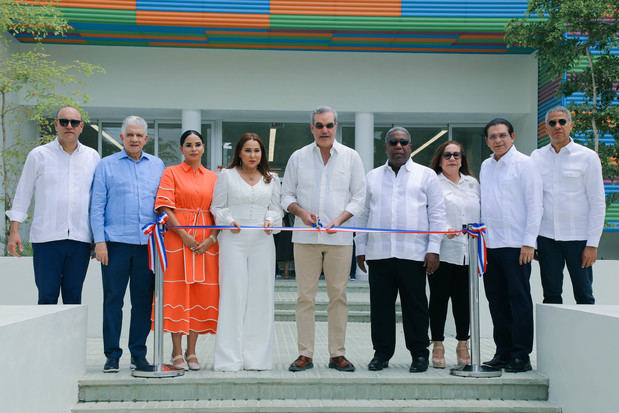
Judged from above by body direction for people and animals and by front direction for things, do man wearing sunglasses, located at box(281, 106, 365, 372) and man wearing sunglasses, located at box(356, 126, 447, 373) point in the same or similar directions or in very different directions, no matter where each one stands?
same or similar directions

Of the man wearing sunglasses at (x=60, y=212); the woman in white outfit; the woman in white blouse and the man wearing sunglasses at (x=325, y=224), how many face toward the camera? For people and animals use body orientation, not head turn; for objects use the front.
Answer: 4

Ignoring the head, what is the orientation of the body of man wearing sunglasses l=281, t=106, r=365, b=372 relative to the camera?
toward the camera

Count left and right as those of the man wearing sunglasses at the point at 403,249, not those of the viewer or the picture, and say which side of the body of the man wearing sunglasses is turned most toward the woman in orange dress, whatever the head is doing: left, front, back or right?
right

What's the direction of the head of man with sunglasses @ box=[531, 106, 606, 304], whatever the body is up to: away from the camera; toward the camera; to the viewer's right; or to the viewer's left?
toward the camera

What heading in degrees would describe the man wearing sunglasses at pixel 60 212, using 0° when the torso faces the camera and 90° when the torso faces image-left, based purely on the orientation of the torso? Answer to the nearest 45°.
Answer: approximately 0°

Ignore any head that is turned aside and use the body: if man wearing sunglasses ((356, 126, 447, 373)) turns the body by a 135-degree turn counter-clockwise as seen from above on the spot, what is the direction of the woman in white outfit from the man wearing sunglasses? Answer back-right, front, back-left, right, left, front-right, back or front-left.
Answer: back-left

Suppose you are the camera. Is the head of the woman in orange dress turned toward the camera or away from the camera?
toward the camera

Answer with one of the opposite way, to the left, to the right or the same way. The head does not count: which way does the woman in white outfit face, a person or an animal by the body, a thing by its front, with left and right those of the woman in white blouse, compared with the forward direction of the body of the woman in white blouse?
the same way

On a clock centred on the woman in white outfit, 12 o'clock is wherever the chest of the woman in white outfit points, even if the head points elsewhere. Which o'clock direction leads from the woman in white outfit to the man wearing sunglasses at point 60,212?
The man wearing sunglasses is roughly at 3 o'clock from the woman in white outfit.

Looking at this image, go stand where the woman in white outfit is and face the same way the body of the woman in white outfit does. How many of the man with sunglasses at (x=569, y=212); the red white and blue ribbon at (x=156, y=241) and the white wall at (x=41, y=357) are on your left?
1

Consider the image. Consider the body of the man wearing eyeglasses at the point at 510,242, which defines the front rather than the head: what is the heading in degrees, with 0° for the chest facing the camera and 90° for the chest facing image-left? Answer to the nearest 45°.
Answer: approximately 45°

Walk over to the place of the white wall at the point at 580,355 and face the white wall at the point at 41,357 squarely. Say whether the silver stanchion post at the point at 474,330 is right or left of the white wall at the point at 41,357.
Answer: right

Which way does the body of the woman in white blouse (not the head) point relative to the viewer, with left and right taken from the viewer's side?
facing the viewer

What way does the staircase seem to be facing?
toward the camera

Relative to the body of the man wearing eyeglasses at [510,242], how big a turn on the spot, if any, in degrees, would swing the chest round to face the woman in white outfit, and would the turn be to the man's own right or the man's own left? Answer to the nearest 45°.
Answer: approximately 45° to the man's own right
